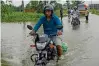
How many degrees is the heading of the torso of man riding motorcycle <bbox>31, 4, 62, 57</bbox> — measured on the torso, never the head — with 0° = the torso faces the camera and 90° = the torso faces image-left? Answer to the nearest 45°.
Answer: approximately 45°
